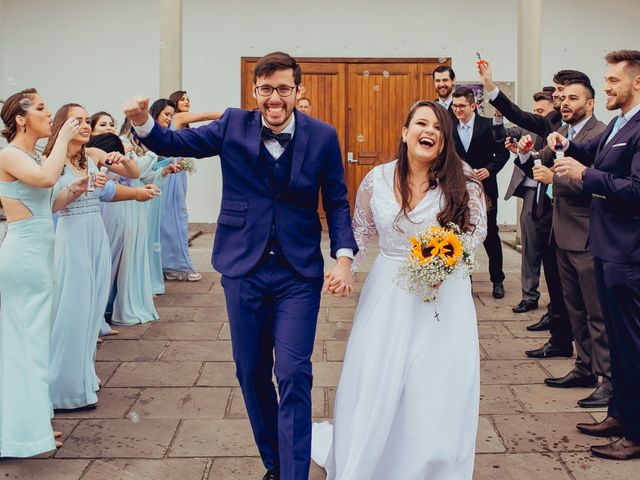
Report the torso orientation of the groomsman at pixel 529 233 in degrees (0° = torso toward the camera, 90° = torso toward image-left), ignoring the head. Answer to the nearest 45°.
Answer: approximately 90°

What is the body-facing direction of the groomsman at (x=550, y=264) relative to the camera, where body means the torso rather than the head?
to the viewer's left

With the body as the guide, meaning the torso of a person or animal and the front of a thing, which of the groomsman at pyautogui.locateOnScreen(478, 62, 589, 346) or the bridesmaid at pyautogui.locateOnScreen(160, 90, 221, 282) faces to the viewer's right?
the bridesmaid

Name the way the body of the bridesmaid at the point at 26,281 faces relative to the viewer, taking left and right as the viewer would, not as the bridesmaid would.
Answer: facing to the right of the viewer

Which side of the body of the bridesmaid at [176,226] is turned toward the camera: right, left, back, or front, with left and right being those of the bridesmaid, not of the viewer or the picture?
right

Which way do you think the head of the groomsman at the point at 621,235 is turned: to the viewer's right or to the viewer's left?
to the viewer's left

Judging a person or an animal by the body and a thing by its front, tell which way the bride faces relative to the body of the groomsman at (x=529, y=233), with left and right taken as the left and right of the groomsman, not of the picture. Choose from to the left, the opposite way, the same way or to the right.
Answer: to the left
